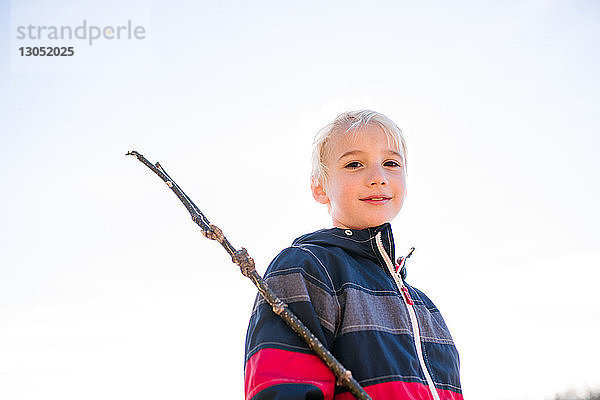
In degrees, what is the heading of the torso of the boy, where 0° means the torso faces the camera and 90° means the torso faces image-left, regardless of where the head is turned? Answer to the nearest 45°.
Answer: approximately 315°
